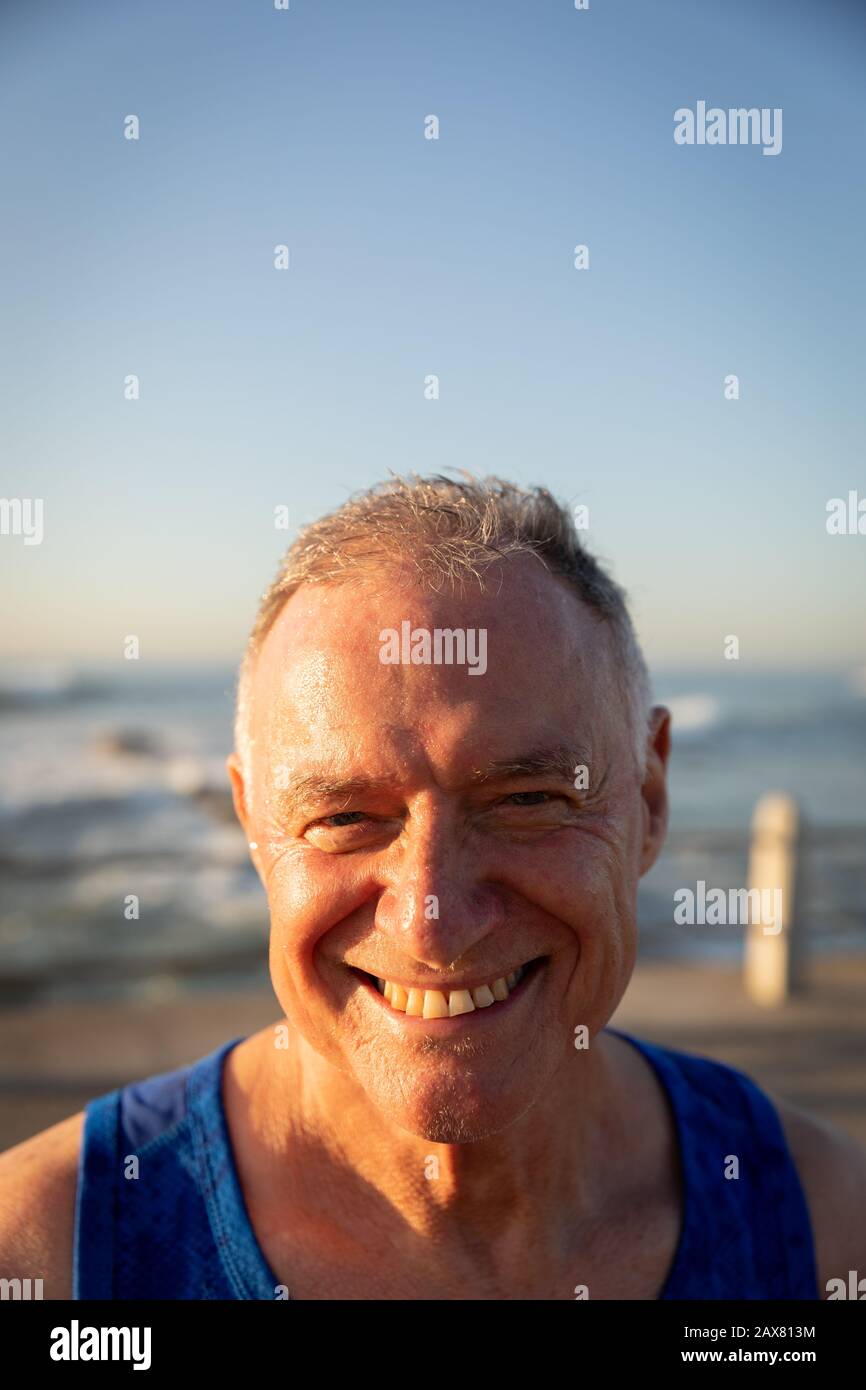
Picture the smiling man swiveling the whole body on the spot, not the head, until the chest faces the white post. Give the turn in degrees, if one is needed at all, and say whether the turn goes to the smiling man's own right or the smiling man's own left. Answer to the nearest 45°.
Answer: approximately 180°

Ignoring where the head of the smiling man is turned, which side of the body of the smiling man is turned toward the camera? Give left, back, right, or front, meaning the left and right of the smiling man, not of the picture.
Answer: front
